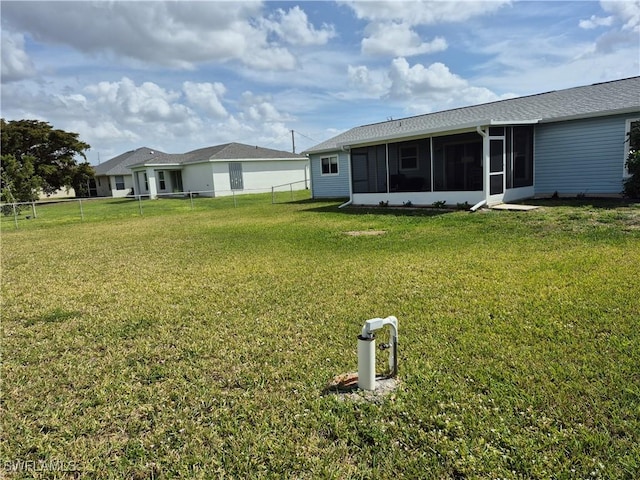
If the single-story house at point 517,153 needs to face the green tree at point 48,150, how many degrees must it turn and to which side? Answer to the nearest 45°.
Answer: approximately 135° to its left

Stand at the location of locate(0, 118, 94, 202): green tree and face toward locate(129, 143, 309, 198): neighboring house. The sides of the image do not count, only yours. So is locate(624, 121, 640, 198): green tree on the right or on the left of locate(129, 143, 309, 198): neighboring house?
right

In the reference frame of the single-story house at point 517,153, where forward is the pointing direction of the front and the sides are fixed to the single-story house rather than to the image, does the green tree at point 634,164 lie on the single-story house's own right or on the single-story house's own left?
on the single-story house's own right

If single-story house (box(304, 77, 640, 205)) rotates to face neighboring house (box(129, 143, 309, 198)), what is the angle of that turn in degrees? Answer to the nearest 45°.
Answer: approximately 90° to its left

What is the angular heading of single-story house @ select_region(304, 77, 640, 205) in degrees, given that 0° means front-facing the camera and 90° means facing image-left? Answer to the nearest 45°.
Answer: approximately 225°

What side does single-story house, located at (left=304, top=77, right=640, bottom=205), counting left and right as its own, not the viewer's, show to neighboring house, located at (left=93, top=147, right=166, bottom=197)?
left
